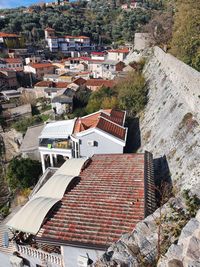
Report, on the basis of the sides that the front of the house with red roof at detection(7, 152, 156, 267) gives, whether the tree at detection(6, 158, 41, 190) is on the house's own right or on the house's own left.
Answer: on the house's own right

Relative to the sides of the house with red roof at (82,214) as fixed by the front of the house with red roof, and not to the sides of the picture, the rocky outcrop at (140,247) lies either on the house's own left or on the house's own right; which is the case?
on the house's own left

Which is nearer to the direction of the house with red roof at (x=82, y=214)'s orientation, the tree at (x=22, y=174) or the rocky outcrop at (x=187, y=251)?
the tree

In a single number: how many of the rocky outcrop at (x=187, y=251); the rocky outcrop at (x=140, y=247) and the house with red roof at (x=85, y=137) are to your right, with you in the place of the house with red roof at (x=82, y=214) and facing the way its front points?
1

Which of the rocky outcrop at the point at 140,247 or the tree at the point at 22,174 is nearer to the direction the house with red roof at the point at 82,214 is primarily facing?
the tree

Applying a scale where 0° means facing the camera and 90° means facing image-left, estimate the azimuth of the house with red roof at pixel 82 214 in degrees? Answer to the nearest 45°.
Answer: approximately 90°

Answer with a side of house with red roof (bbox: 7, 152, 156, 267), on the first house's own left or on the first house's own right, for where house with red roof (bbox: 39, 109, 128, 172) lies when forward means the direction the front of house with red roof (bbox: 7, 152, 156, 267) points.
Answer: on the first house's own right
